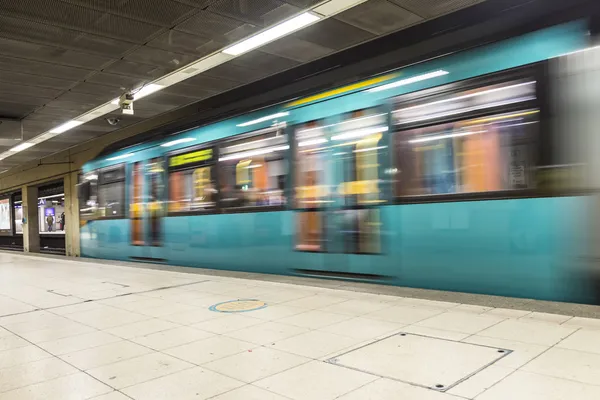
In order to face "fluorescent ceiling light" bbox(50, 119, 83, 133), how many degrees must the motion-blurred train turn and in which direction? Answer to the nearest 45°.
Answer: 0° — it already faces it

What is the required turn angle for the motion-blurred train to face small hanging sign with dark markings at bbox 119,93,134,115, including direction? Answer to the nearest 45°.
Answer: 0° — it already faces it

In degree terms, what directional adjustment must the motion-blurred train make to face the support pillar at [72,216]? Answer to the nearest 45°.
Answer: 0° — it already faces it

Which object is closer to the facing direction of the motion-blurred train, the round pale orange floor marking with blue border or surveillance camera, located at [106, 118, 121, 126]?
the surveillance camera

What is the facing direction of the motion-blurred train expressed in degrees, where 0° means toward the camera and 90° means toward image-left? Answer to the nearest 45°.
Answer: approximately 135°

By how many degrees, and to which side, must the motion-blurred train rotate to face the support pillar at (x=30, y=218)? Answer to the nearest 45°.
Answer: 0° — it already faces it

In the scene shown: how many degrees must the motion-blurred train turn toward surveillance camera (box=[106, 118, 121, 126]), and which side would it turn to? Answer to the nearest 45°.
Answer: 0° — it already faces it

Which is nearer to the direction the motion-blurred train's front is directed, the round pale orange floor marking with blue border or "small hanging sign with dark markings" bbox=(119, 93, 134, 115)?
the small hanging sign with dark markings
